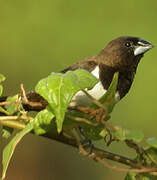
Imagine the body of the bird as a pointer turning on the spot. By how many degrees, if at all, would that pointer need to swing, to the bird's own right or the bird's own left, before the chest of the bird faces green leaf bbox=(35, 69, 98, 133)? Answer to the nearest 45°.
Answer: approximately 90° to the bird's own right

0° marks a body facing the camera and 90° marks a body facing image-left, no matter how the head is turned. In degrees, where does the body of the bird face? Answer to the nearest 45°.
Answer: approximately 270°

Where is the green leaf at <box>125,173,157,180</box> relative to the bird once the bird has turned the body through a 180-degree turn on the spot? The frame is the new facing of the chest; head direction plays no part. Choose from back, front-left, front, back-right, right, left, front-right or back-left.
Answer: back

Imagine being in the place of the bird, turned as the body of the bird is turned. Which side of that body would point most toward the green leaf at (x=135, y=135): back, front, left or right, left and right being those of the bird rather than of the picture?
front

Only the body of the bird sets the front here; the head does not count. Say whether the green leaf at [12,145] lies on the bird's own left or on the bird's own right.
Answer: on the bird's own right
